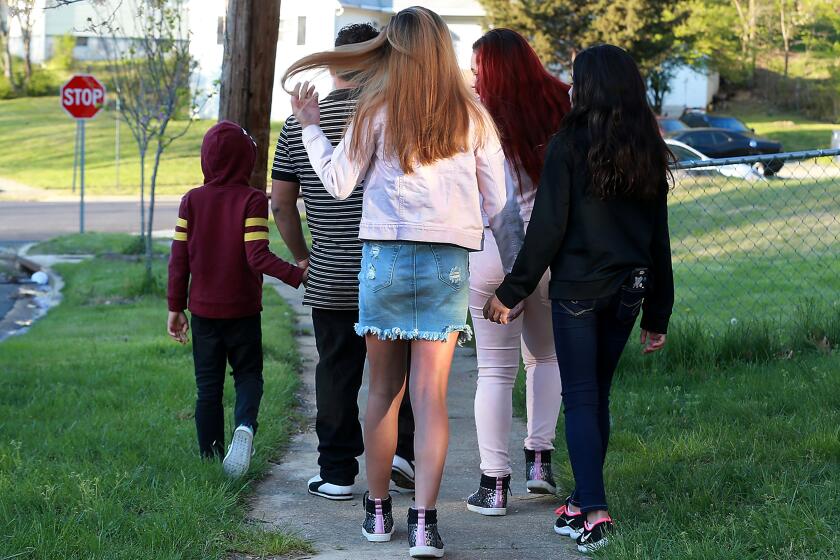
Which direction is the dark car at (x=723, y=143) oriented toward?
to the viewer's right

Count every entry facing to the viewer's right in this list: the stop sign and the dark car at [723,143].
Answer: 1

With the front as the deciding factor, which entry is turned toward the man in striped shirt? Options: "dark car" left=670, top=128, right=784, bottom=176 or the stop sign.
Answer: the stop sign

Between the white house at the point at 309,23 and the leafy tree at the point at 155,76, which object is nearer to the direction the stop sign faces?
the leafy tree

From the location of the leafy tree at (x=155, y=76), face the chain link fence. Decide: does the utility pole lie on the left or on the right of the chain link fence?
right

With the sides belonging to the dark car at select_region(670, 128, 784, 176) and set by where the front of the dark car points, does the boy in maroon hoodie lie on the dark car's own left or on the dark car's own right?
on the dark car's own right

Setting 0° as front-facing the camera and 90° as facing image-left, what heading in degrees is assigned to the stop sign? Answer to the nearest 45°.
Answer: approximately 0°
